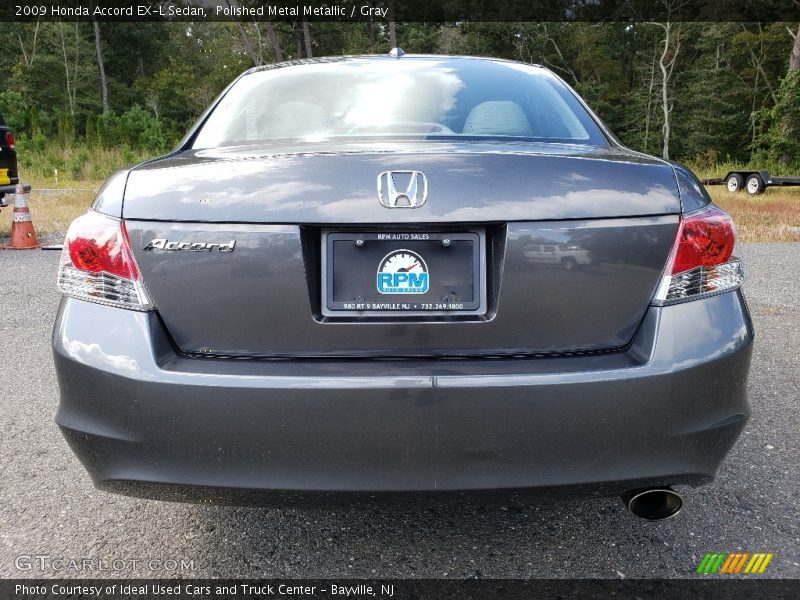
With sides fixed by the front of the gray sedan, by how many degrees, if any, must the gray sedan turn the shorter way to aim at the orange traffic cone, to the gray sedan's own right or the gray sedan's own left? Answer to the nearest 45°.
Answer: approximately 45° to the gray sedan's own left

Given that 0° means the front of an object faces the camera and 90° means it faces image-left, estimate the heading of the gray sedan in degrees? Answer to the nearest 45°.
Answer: approximately 180°

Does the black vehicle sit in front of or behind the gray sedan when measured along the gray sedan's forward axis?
in front
